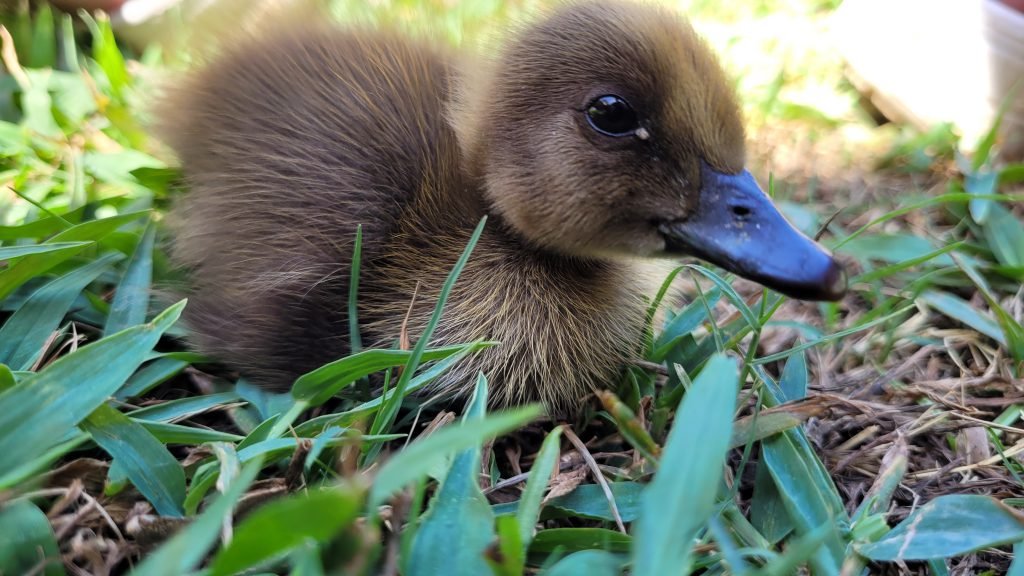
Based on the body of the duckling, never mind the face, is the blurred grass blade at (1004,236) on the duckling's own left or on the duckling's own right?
on the duckling's own left

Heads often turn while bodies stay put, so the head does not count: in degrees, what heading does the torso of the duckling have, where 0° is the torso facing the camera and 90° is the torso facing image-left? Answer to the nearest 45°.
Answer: approximately 315°

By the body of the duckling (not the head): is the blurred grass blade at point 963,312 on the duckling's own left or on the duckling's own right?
on the duckling's own left

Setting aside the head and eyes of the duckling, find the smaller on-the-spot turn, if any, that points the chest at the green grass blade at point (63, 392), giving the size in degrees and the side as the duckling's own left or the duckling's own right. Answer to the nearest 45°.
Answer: approximately 90° to the duckling's own right

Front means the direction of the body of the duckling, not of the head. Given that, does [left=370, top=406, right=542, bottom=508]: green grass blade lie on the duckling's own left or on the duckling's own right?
on the duckling's own right
